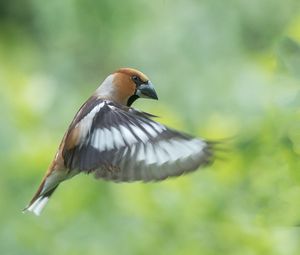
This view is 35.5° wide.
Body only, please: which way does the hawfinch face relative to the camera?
to the viewer's right
